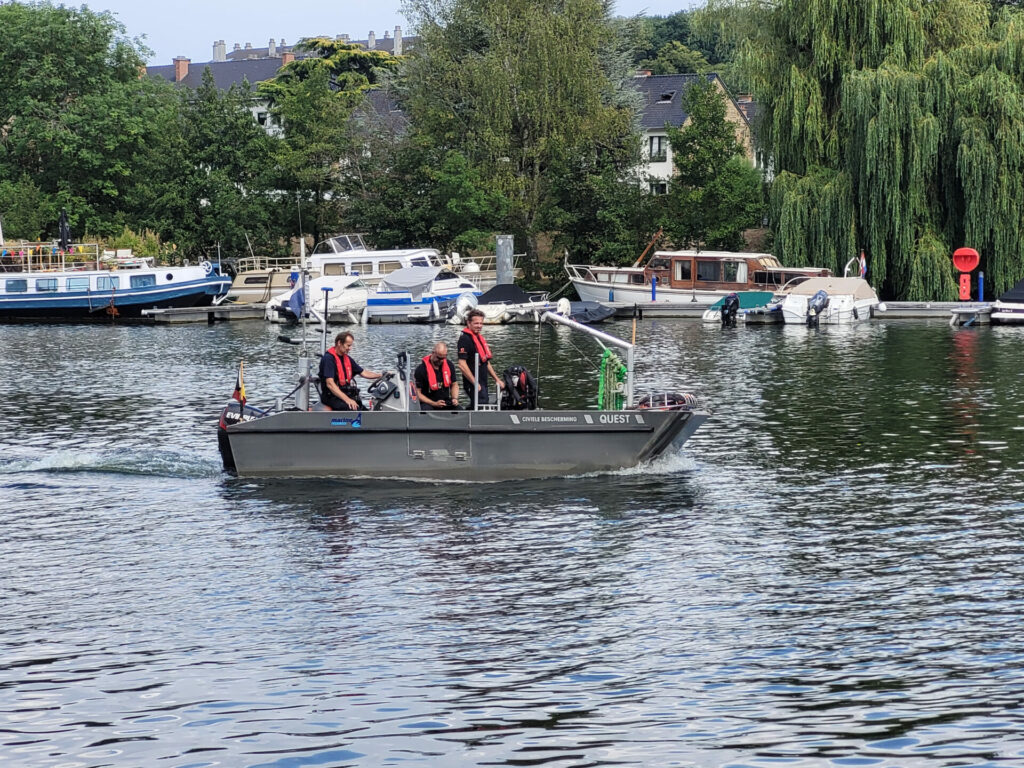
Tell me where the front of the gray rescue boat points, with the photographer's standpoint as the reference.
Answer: facing to the right of the viewer

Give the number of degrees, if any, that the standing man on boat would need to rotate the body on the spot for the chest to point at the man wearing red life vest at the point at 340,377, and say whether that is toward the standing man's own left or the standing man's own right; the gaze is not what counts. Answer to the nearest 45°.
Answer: approximately 135° to the standing man's own right

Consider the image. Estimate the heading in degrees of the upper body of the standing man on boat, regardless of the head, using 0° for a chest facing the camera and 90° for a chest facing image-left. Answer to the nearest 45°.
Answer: approximately 315°
